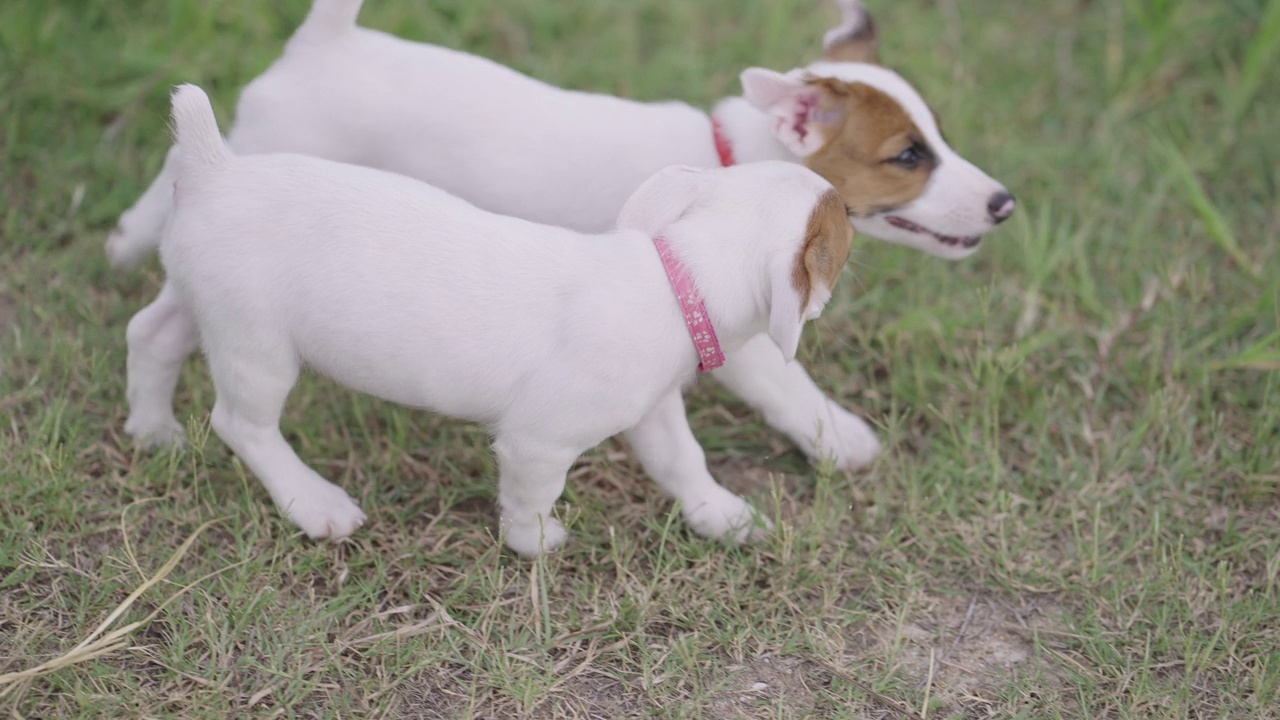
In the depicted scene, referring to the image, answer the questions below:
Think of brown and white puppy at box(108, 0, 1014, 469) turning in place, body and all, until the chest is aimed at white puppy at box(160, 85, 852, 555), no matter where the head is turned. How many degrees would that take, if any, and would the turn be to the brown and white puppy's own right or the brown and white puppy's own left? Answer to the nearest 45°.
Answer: approximately 90° to the brown and white puppy's own right

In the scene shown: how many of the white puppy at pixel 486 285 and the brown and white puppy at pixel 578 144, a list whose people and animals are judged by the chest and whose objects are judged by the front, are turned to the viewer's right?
2

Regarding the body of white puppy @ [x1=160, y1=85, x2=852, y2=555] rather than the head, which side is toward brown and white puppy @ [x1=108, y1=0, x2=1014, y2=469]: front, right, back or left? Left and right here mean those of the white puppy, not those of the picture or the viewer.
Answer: left

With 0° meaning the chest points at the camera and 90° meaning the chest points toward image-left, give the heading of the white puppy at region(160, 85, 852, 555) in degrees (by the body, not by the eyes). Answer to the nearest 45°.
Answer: approximately 270°

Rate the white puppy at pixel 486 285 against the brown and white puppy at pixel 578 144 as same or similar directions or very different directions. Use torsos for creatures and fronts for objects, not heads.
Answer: same or similar directions

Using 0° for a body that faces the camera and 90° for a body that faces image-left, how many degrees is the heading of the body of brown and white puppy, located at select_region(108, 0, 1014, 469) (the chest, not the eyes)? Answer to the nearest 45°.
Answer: approximately 270°
